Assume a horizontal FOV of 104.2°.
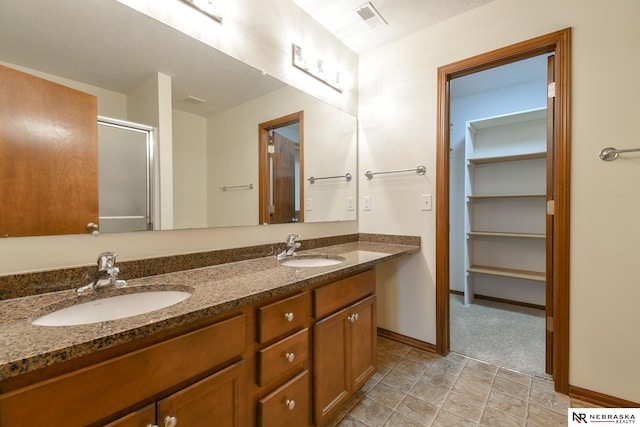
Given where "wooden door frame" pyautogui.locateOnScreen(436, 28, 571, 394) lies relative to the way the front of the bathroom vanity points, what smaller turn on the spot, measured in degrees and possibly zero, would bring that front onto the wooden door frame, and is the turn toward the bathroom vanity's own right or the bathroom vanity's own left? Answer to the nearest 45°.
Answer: approximately 45° to the bathroom vanity's own left

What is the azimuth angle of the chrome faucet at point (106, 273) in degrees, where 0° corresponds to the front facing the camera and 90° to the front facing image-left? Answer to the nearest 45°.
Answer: approximately 315°

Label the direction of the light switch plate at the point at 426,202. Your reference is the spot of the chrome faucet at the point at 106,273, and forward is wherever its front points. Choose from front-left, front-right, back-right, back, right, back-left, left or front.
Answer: front-left
